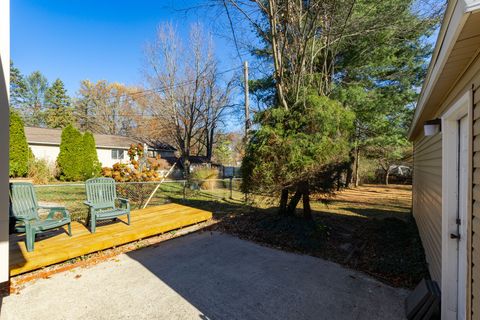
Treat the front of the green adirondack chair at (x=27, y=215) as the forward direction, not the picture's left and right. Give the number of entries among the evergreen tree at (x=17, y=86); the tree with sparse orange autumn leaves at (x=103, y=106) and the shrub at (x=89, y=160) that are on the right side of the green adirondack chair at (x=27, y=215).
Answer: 0

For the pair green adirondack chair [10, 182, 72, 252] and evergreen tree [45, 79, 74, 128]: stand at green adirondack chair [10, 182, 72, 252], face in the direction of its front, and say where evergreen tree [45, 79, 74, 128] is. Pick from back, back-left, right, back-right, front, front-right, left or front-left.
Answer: back-left

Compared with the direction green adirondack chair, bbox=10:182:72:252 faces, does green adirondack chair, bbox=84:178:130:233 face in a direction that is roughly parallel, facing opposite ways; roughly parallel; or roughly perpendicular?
roughly parallel

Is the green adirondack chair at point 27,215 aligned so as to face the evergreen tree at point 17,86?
no

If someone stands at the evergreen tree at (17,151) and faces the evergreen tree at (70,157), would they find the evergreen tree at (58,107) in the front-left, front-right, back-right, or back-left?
front-left

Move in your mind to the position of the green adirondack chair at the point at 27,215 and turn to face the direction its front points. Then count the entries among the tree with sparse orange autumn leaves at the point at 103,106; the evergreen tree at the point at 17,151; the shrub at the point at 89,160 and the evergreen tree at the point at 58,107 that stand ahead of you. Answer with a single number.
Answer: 0

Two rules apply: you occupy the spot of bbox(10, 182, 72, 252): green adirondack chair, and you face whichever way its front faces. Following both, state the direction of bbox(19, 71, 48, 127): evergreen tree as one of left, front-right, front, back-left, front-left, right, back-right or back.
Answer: back-left

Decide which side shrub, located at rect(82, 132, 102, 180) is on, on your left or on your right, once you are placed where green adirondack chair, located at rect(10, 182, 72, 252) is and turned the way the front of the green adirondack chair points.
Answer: on your left

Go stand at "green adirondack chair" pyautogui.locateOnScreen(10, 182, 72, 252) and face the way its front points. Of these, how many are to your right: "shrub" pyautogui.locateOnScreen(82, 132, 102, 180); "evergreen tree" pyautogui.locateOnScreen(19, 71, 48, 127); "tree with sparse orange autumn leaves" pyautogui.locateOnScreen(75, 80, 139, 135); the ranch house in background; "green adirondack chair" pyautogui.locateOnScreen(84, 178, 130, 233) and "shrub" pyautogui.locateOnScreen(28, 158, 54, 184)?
0

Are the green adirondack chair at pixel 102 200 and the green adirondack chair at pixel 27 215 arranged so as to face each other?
no

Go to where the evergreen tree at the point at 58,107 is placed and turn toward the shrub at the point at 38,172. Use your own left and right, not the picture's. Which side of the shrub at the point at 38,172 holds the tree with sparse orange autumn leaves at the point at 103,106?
left

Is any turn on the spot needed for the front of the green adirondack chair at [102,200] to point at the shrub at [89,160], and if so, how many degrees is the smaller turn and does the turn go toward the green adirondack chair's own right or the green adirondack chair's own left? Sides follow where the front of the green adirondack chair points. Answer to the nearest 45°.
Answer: approximately 135° to the green adirondack chair's own left

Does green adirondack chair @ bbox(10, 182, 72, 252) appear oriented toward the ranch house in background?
no

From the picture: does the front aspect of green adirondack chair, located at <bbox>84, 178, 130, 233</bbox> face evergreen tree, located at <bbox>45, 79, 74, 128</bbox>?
no

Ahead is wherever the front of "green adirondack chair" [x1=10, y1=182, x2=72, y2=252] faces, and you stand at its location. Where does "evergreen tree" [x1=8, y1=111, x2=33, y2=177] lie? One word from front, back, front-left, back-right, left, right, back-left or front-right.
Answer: back-left

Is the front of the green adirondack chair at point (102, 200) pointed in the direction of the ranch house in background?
no

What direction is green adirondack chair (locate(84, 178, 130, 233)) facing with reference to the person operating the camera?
facing the viewer and to the right of the viewer

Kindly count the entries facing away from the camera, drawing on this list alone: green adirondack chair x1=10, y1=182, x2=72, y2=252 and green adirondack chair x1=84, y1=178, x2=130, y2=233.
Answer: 0
